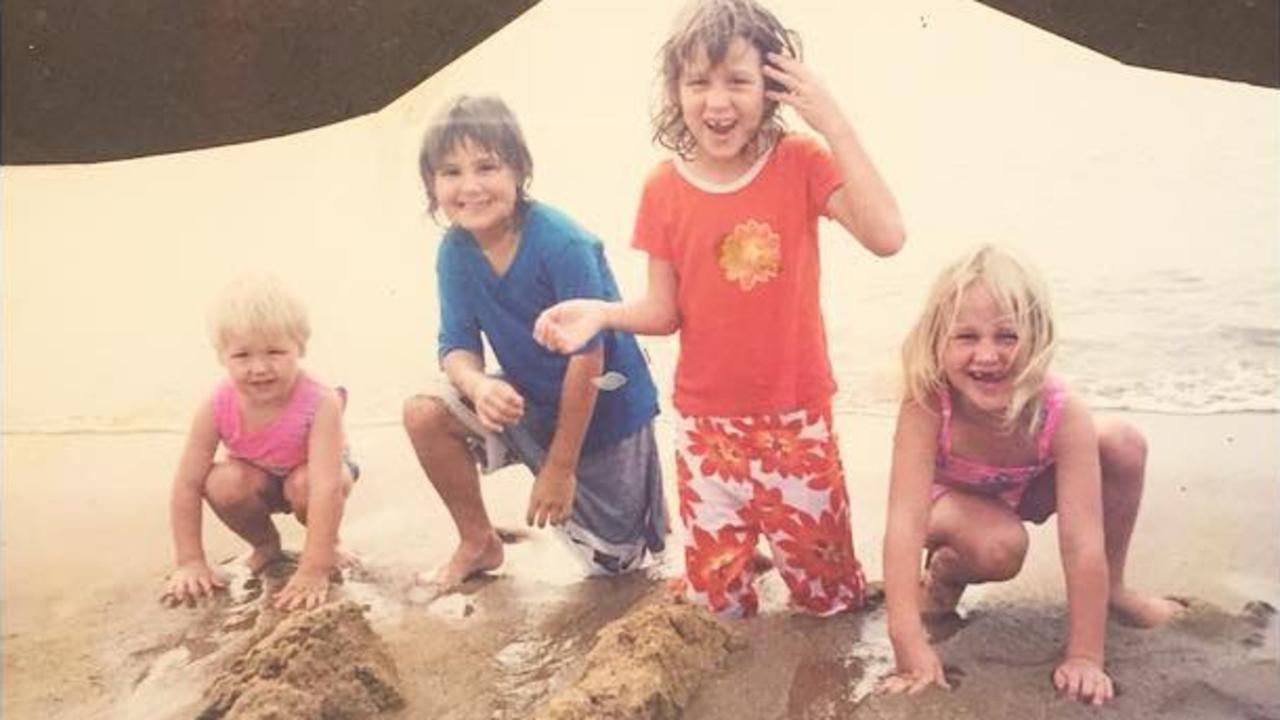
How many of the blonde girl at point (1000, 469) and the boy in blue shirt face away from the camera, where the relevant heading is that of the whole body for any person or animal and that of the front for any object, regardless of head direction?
0

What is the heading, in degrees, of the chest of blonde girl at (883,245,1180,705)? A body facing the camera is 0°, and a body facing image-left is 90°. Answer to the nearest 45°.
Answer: approximately 0°

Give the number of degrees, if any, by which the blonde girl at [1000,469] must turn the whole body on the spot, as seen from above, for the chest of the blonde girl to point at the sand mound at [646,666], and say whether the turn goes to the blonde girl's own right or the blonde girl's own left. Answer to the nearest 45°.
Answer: approximately 45° to the blonde girl's own right

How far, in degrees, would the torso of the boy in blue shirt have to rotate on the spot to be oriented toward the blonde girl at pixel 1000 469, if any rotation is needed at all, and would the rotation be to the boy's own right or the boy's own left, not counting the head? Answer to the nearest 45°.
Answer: approximately 135° to the boy's own left

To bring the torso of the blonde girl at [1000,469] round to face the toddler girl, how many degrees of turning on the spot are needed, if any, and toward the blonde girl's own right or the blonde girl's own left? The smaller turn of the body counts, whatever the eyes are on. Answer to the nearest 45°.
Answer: approximately 90° to the blonde girl's own right

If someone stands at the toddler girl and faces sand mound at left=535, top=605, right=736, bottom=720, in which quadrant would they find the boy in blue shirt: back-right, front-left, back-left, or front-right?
front-left

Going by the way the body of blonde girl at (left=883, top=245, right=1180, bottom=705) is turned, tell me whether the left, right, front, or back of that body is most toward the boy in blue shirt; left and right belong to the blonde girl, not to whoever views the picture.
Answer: right
